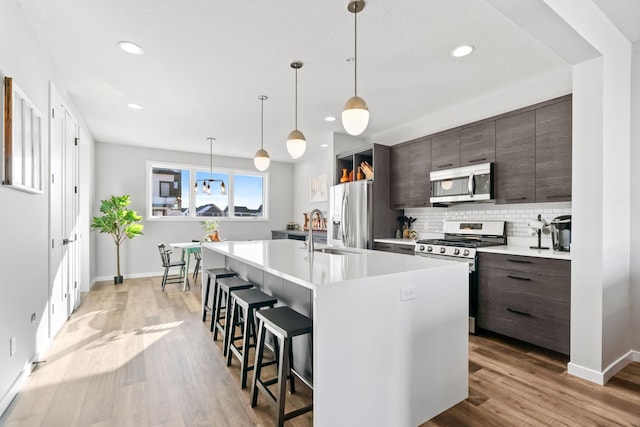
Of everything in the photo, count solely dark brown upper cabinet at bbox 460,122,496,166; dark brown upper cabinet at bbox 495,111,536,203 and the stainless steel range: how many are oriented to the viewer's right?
0

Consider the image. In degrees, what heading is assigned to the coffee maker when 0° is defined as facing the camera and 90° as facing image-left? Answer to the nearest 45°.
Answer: approximately 45°

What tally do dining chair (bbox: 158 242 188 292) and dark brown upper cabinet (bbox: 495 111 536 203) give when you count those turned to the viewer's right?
1

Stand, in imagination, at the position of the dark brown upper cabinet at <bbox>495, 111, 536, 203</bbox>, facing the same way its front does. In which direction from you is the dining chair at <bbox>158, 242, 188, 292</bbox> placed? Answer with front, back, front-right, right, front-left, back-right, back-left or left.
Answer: front-right

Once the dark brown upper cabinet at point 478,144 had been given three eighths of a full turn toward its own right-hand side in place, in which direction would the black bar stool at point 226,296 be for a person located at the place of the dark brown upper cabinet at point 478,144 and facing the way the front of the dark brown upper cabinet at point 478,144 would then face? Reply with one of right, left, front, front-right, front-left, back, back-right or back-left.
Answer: back-left

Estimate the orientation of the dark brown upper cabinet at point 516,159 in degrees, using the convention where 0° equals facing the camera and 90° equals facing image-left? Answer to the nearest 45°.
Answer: approximately 45°

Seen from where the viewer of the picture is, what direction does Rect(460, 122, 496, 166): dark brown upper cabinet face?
facing the viewer and to the left of the viewer

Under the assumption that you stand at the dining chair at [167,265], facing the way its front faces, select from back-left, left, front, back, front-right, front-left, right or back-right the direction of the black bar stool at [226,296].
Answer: right

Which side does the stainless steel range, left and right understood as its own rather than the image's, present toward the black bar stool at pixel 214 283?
front

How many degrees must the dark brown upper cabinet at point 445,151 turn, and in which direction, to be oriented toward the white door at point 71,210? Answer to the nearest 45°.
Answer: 0° — it already faces it

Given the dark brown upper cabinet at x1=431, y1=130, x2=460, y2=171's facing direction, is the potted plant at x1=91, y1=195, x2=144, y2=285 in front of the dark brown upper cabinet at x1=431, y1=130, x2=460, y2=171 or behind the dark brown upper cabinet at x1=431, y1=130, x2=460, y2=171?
in front

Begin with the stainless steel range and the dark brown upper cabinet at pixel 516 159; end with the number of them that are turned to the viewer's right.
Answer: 0

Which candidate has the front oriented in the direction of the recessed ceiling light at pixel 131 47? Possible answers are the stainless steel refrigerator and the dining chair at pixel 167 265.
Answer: the stainless steel refrigerator

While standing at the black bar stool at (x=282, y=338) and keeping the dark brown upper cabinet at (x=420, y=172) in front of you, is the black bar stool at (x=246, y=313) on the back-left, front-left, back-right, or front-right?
front-left
